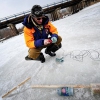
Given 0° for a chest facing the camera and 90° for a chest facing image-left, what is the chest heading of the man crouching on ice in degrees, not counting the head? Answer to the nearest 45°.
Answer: approximately 315°
